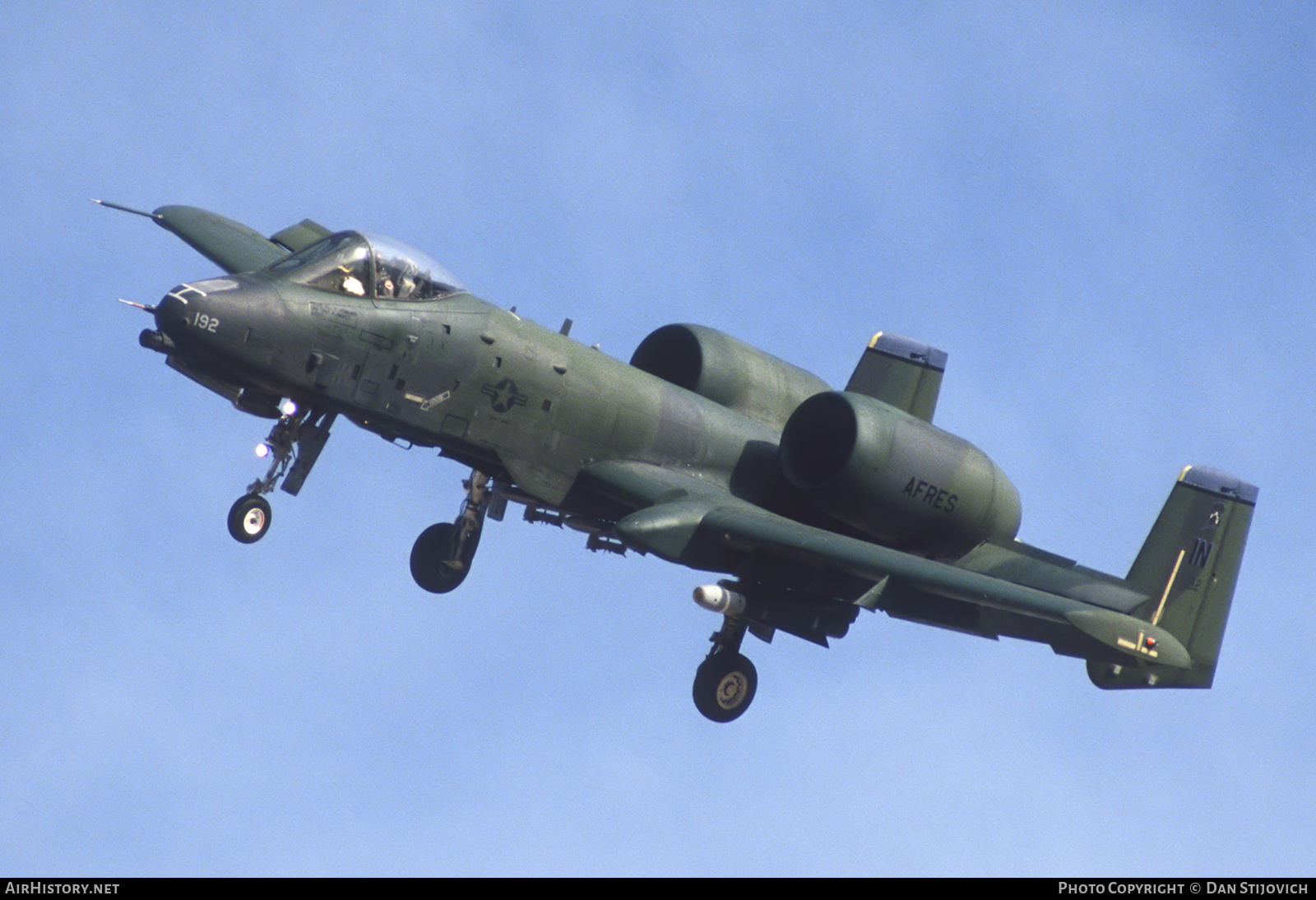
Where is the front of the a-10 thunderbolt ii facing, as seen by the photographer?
facing the viewer and to the left of the viewer
